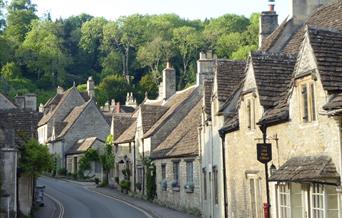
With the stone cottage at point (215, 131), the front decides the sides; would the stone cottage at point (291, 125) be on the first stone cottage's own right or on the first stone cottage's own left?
on the first stone cottage's own left

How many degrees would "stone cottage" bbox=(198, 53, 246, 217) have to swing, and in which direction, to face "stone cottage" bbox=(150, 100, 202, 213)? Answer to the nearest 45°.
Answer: approximately 135° to its right

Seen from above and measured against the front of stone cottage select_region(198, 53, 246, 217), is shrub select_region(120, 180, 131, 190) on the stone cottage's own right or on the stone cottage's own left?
on the stone cottage's own right

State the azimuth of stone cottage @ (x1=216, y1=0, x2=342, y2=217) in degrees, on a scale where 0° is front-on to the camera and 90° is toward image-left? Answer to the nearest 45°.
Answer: approximately 45°

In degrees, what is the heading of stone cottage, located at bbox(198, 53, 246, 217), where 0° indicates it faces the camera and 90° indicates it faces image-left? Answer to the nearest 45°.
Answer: approximately 45°

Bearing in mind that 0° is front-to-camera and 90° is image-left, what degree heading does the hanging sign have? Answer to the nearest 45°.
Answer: approximately 0°
